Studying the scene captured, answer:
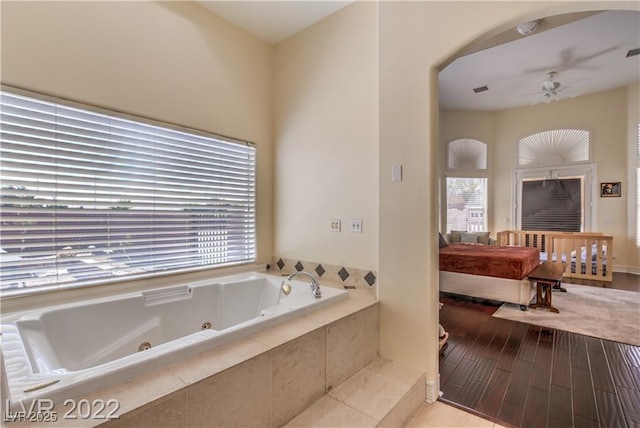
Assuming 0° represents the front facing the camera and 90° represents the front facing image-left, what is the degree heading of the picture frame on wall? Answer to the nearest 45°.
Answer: approximately 0°

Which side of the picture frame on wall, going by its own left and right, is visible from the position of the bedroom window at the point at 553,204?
right
